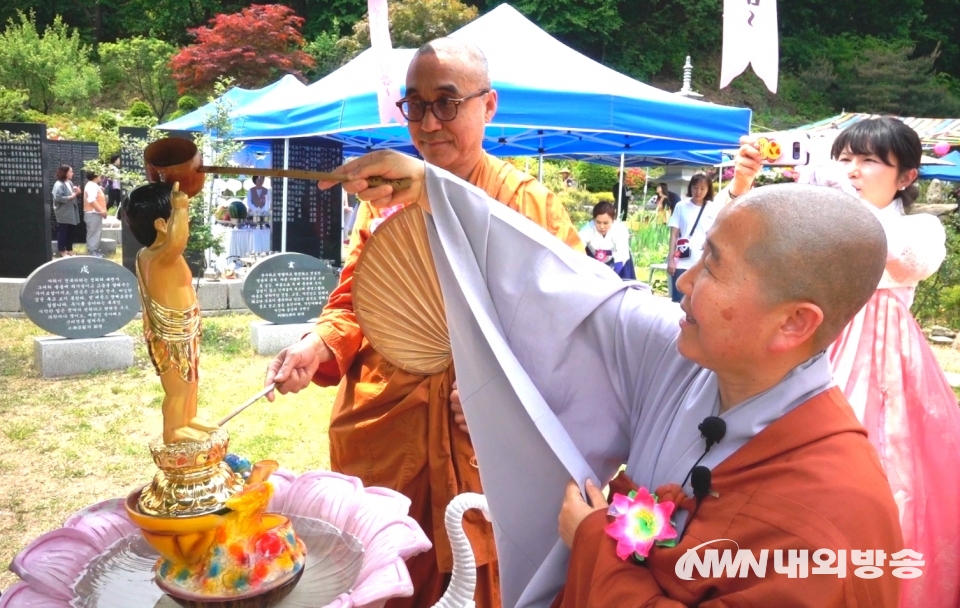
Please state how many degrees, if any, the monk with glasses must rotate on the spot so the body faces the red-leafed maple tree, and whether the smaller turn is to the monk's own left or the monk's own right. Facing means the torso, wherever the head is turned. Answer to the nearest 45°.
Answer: approximately 135° to the monk's own right

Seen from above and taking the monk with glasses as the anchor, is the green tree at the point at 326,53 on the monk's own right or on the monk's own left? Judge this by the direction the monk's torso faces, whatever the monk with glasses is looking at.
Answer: on the monk's own right

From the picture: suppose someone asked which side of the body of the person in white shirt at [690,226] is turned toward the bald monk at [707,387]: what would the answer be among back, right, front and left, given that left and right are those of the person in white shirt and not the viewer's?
front

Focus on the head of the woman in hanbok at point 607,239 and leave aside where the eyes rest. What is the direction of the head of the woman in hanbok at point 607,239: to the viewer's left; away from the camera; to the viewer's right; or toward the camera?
toward the camera

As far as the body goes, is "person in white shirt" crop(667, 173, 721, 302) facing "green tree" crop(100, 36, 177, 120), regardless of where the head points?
no

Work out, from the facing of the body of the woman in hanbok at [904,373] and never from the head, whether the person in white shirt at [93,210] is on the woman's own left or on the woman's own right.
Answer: on the woman's own right

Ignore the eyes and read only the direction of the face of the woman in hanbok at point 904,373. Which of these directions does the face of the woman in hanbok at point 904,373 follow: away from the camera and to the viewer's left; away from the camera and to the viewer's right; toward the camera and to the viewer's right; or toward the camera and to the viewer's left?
toward the camera and to the viewer's left

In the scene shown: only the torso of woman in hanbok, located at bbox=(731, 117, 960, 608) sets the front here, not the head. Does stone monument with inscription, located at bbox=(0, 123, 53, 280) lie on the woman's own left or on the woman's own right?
on the woman's own right

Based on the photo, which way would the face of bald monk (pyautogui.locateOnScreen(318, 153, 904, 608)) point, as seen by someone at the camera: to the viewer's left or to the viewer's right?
to the viewer's left

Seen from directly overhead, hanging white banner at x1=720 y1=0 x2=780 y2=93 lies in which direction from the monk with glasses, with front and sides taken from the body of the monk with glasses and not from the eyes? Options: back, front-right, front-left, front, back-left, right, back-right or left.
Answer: back

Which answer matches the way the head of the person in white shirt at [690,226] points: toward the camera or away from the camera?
toward the camera

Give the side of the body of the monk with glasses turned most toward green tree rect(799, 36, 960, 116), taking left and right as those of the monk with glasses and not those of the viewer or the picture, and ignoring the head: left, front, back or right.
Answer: back

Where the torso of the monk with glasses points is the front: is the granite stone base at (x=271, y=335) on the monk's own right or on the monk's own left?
on the monk's own right
